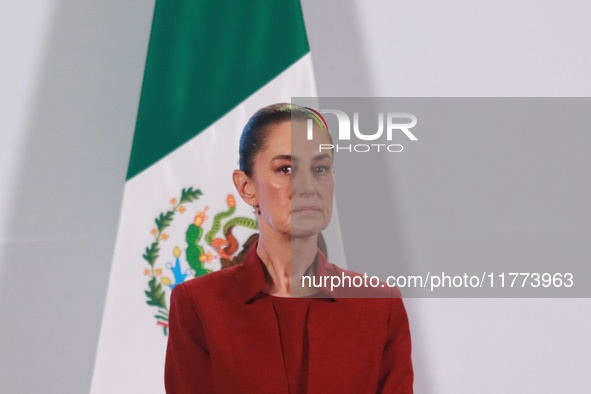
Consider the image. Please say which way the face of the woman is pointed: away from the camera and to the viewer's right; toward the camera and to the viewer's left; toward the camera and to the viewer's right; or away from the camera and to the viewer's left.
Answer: toward the camera and to the viewer's right

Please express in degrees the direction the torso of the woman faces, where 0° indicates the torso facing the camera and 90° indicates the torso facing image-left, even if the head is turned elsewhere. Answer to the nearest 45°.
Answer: approximately 0°
